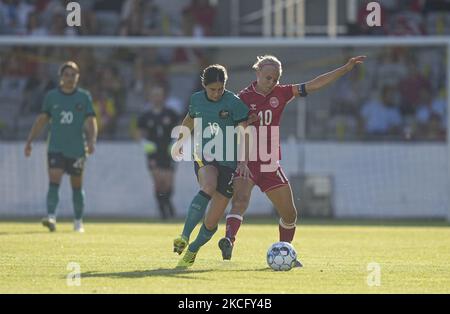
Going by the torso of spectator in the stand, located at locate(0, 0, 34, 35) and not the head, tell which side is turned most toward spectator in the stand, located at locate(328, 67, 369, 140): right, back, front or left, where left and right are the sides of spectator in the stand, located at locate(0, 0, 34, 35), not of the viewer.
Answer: left

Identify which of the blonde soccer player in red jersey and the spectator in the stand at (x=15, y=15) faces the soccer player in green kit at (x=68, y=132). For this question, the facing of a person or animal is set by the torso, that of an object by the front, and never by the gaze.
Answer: the spectator in the stand

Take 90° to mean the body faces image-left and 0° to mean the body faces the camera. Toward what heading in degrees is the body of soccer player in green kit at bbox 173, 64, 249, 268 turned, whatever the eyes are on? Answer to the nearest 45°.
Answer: approximately 0°

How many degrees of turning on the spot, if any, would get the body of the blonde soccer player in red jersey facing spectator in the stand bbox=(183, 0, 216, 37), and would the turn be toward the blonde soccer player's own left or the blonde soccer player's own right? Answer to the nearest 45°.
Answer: approximately 180°

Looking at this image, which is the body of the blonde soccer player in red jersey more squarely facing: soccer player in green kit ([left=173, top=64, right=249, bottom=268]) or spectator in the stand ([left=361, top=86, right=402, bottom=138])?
the soccer player in green kit

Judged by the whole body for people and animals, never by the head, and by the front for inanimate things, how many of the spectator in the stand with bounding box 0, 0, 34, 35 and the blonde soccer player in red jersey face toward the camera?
2

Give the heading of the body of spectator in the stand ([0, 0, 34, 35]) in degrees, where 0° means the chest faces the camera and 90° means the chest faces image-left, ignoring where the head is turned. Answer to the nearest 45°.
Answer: approximately 0°
